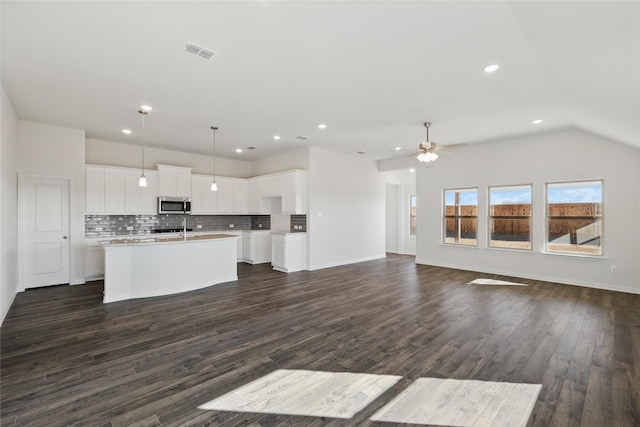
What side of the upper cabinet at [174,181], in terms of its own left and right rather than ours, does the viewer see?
front

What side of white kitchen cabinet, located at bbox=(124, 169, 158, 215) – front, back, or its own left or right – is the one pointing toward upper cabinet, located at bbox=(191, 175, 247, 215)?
left

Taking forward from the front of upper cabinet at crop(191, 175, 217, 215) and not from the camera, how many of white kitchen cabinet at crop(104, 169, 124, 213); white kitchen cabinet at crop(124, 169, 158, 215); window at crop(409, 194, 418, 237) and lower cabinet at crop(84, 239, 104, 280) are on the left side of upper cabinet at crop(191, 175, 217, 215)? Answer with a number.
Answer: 1

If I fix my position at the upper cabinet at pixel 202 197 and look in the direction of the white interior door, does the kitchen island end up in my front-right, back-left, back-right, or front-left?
front-left

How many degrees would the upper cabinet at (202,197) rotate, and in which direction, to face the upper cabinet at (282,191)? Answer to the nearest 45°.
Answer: approximately 45° to its left

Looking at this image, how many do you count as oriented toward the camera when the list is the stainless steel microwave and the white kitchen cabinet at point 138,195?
2

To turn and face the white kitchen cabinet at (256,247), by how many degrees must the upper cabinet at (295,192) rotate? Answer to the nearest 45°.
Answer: approximately 90° to its right

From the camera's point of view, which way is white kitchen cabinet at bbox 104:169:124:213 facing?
toward the camera

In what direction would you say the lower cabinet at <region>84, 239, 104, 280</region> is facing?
toward the camera

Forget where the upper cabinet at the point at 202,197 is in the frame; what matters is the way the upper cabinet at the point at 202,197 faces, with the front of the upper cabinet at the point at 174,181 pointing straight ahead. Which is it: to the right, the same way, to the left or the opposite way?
the same way

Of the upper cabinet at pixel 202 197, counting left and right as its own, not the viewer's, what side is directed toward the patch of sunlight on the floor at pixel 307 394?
front

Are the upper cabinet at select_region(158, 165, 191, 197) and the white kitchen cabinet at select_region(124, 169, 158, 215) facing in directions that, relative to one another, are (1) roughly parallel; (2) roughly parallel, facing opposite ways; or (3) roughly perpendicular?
roughly parallel

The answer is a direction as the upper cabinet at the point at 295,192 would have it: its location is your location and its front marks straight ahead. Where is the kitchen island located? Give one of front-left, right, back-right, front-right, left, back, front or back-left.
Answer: front

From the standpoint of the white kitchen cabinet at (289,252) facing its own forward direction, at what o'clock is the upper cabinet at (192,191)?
The upper cabinet is roughly at 2 o'clock from the white kitchen cabinet.

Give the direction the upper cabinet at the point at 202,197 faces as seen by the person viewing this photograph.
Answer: facing the viewer

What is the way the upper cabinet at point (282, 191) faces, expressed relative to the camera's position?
facing the viewer and to the left of the viewer
